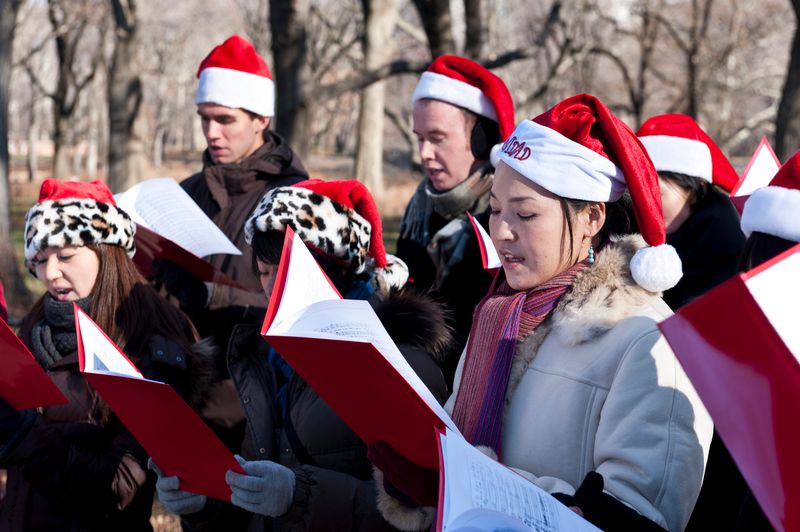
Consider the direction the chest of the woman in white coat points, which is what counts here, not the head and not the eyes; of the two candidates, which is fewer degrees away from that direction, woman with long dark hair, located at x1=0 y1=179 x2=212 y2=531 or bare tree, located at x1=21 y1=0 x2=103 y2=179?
the woman with long dark hair

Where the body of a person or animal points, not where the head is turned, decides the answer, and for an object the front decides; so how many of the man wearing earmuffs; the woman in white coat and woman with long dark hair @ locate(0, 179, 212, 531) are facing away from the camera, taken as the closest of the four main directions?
0

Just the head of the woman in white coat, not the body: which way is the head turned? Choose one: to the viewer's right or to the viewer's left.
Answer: to the viewer's left

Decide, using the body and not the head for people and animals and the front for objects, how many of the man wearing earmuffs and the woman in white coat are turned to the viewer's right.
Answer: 0

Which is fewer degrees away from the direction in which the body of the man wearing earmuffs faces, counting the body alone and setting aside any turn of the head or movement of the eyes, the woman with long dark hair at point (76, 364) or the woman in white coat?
the woman with long dark hair

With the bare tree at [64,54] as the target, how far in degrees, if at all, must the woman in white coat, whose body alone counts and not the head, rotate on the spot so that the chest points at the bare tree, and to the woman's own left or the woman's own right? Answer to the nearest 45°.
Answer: approximately 90° to the woman's own right

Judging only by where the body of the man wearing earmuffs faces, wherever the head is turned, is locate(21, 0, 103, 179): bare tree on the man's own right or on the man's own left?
on the man's own right

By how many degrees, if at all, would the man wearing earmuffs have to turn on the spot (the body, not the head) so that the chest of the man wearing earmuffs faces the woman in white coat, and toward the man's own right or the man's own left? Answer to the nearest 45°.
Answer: approximately 45° to the man's own left

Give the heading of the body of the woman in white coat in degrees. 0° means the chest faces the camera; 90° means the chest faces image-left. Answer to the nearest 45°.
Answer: approximately 45°

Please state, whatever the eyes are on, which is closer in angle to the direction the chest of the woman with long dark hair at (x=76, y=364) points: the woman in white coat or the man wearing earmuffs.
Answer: the woman in white coat

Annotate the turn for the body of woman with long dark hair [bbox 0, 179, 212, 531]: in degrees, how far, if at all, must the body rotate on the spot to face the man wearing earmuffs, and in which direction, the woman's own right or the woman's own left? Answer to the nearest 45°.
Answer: approximately 135° to the woman's own left

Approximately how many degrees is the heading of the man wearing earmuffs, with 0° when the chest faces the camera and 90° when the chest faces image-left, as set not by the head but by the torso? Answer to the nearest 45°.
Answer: approximately 45°

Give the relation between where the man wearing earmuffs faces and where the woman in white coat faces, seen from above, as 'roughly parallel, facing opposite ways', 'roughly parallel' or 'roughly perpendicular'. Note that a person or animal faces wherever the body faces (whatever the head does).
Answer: roughly parallel
